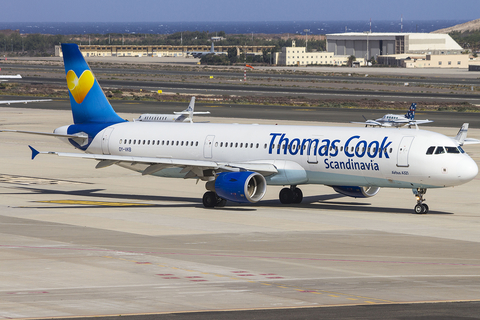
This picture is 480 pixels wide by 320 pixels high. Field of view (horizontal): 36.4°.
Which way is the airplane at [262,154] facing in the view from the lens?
facing the viewer and to the right of the viewer
